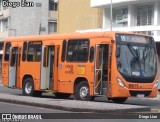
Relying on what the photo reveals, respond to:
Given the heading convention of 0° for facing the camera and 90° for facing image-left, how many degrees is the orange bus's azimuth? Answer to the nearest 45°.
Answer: approximately 315°
